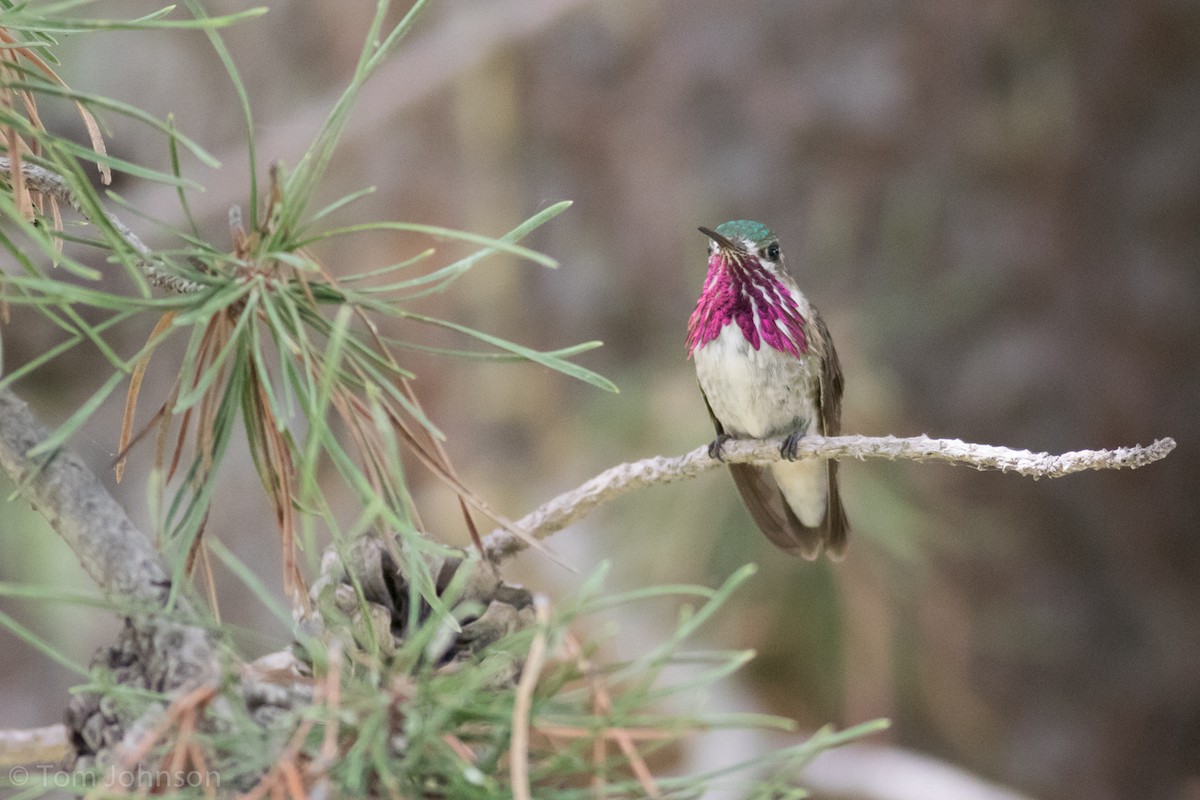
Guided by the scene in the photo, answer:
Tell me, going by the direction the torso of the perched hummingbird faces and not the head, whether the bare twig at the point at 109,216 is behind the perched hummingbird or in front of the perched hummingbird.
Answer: in front

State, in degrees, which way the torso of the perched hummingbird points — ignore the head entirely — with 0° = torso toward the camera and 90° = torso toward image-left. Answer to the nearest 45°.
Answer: approximately 45°

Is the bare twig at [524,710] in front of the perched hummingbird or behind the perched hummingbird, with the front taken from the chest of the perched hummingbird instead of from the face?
in front
